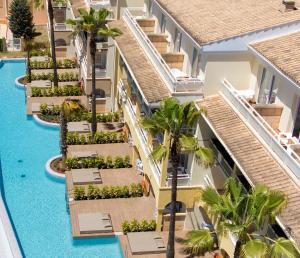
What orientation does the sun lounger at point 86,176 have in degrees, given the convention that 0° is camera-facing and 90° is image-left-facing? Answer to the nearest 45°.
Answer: approximately 90°

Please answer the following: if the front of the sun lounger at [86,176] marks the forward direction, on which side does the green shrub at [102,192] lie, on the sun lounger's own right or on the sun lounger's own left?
on the sun lounger's own left

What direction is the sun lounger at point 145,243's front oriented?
to the viewer's left

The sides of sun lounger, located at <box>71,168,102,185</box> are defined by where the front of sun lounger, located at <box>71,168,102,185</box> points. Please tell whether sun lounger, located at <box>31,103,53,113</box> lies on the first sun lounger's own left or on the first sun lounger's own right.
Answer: on the first sun lounger's own right

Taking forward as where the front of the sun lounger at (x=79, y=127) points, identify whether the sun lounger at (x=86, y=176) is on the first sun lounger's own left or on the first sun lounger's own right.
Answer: on the first sun lounger's own left

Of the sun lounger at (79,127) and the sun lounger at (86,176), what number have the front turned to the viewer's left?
2

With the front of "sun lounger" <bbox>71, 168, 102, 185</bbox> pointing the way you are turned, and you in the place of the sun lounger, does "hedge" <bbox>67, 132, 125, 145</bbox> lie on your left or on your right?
on your right

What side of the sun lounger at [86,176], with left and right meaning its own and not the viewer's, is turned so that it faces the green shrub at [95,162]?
right

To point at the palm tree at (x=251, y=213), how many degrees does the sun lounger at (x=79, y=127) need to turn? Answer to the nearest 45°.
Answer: approximately 90° to its left

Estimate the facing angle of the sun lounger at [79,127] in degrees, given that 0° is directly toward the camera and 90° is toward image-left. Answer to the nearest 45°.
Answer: approximately 90°

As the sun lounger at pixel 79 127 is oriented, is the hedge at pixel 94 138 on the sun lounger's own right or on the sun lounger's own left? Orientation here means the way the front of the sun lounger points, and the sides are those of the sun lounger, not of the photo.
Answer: on the sun lounger's own left
